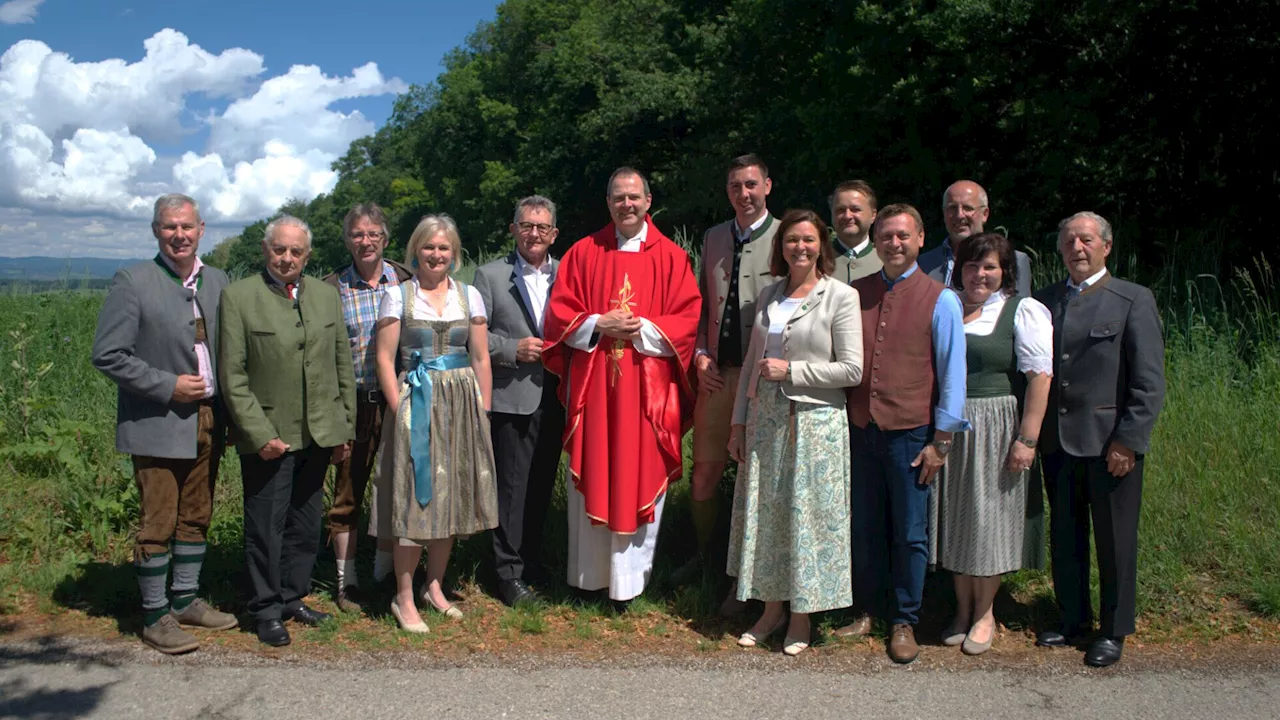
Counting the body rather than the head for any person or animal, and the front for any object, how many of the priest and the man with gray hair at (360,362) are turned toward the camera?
2

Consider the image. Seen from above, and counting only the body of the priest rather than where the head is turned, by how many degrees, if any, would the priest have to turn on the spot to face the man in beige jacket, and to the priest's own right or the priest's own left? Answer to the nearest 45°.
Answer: approximately 90° to the priest's own left

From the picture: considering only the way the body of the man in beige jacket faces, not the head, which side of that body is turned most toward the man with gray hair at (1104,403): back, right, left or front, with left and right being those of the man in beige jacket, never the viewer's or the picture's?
left

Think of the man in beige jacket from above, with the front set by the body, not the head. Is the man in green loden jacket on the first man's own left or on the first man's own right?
on the first man's own right

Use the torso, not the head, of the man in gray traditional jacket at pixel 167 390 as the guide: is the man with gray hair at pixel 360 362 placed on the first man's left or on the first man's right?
on the first man's left

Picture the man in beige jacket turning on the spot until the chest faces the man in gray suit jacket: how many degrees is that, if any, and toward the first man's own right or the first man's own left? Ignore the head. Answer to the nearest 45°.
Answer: approximately 90° to the first man's own right

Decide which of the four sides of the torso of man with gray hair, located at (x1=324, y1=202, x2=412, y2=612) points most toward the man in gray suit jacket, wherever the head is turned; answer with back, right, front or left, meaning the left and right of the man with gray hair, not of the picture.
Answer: left

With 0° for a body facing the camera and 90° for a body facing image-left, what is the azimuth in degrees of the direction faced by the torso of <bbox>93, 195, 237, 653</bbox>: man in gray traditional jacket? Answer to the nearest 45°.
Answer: approximately 315°

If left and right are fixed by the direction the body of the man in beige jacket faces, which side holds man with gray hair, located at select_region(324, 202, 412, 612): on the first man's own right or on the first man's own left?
on the first man's own right

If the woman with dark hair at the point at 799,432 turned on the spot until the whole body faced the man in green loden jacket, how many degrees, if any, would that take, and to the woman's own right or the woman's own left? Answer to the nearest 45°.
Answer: approximately 45° to the woman's own right
